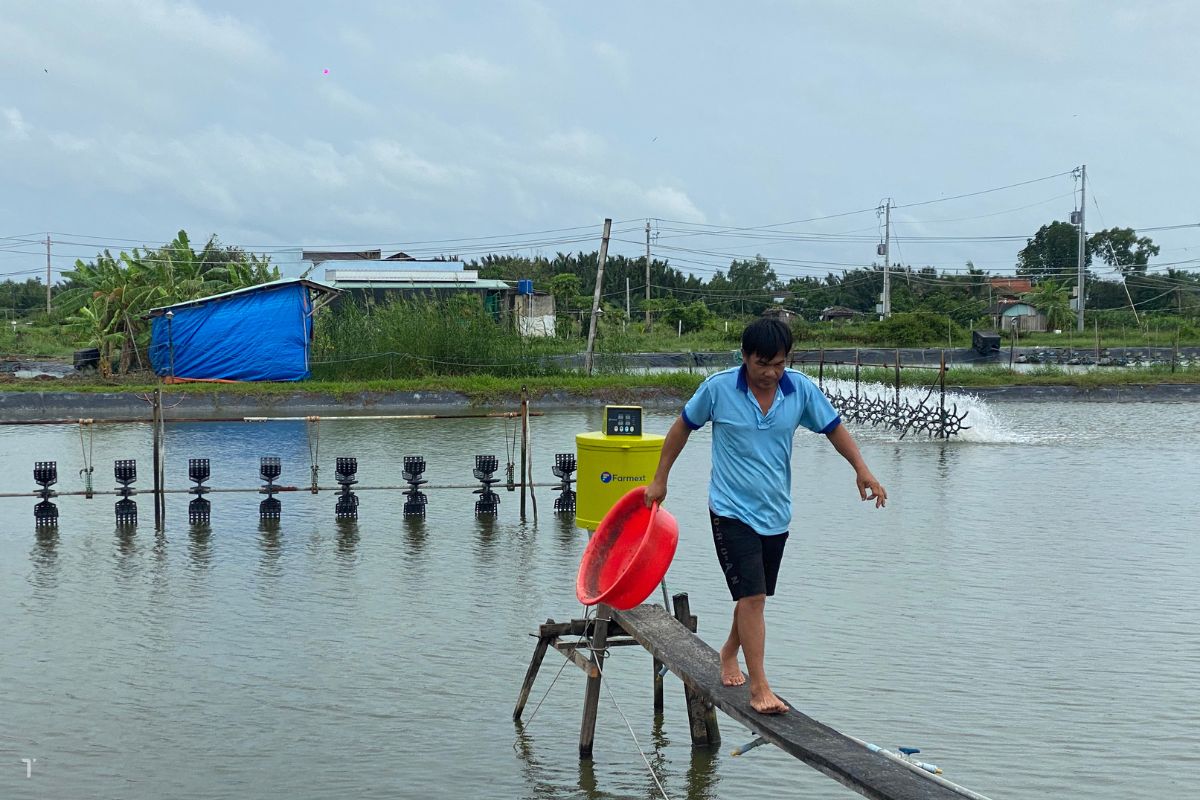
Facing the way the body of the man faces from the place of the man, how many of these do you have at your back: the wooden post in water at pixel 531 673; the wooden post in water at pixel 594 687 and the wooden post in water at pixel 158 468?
3

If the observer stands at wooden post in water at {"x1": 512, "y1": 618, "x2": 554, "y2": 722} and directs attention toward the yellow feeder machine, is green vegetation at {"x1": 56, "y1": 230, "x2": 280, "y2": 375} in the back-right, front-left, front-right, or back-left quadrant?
front-left

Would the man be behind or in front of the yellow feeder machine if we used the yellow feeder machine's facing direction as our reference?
in front

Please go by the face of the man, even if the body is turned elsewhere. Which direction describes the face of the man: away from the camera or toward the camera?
toward the camera

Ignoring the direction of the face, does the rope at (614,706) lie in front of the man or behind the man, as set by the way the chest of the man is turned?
behind

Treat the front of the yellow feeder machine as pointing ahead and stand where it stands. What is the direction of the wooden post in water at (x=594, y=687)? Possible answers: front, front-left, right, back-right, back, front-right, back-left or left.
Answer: front

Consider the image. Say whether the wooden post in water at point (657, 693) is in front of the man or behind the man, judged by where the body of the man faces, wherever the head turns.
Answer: behind

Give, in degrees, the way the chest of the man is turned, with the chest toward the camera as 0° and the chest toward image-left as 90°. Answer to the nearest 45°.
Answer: approximately 315°

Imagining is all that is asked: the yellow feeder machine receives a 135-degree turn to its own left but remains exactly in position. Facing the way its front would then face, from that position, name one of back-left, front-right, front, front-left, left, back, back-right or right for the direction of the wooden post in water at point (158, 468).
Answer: left

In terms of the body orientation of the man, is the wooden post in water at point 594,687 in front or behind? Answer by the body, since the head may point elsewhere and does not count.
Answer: behind

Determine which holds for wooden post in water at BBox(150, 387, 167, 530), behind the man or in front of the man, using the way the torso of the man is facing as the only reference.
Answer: behind

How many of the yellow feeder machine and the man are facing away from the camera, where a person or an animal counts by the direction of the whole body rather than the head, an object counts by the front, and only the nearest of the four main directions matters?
0

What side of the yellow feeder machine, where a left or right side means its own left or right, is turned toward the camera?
front
